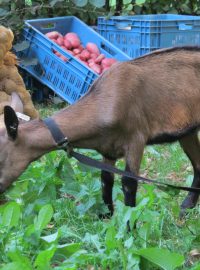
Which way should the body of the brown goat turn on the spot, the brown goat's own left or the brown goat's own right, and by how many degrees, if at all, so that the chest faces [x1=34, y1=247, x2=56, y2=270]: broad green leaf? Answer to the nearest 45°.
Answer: approximately 45° to the brown goat's own left

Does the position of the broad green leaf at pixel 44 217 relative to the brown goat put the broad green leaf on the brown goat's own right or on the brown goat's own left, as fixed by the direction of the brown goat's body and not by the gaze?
on the brown goat's own left

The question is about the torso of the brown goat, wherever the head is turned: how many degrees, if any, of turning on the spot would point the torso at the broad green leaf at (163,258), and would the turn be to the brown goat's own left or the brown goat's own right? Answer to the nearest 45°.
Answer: approximately 90° to the brown goat's own left

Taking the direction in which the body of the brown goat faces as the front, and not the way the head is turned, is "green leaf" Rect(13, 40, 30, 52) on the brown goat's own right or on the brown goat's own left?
on the brown goat's own right

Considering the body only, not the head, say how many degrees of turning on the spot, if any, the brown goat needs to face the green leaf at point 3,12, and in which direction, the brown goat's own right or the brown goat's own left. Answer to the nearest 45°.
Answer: approximately 90° to the brown goat's own right

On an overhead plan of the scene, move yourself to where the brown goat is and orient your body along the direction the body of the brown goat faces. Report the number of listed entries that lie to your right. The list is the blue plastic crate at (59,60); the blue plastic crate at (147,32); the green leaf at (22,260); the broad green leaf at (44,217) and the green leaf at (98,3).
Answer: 3

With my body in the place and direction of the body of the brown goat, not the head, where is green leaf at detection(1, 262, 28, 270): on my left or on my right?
on my left

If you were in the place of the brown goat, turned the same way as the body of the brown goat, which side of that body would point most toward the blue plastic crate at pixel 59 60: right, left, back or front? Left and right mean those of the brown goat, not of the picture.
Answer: right

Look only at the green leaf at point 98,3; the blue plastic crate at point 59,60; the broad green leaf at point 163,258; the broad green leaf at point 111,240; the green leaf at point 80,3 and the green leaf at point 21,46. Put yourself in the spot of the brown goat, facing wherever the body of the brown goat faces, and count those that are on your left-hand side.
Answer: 2

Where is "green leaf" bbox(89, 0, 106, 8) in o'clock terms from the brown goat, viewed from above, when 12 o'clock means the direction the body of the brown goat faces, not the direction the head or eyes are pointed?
The green leaf is roughly at 3 o'clock from the brown goat.

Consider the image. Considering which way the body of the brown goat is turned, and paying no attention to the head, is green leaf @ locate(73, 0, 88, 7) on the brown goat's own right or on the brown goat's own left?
on the brown goat's own right

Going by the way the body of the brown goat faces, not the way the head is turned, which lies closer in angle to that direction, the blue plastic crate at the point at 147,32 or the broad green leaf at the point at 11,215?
the broad green leaf

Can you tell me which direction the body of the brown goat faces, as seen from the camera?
to the viewer's left

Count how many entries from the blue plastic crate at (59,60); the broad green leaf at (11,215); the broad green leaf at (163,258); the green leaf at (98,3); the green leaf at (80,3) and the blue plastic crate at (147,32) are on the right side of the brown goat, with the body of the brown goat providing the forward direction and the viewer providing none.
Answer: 4

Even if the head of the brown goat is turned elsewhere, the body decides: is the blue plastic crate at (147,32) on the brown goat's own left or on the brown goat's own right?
on the brown goat's own right

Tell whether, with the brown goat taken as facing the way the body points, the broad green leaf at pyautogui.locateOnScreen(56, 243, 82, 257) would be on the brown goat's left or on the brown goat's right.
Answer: on the brown goat's left

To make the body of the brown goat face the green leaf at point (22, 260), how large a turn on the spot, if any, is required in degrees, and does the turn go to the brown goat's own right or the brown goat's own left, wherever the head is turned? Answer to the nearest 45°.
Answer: approximately 45° to the brown goat's own left
